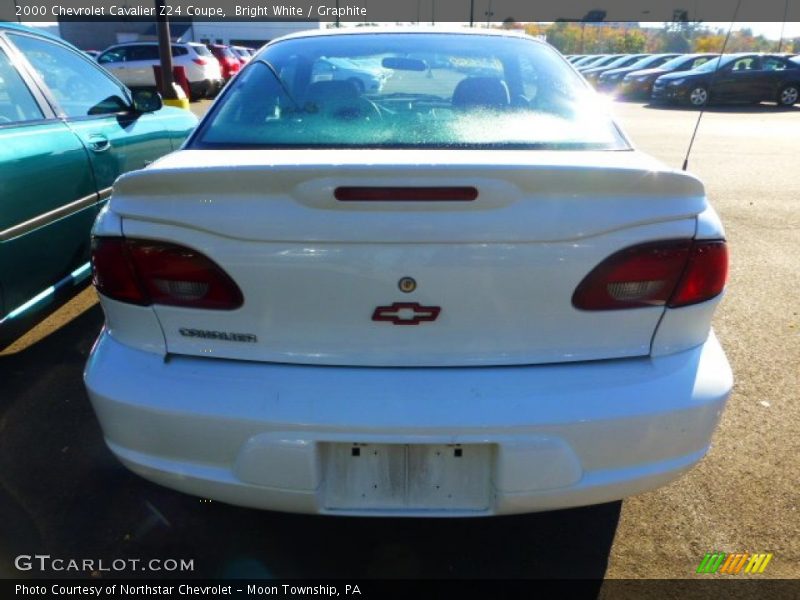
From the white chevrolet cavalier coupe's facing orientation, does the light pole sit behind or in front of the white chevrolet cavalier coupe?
in front

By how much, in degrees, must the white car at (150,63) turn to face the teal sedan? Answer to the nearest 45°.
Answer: approximately 135° to its left

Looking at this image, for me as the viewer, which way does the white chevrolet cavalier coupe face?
facing away from the viewer

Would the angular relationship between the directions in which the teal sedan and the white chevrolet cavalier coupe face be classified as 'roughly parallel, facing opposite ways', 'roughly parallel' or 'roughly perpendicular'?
roughly parallel

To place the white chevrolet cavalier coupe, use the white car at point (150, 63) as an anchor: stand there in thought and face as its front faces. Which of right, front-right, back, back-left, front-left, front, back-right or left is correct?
back-left

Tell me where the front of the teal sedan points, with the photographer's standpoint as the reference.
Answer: facing away from the viewer and to the right of the viewer

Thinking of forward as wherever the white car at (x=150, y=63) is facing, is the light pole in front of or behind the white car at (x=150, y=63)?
behind

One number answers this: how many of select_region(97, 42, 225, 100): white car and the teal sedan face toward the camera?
0

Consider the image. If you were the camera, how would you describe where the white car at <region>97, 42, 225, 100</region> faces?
facing away from the viewer and to the left of the viewer

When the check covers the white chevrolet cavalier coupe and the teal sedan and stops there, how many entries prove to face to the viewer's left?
0

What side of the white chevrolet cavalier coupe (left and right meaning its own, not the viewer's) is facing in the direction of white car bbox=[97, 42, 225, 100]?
front

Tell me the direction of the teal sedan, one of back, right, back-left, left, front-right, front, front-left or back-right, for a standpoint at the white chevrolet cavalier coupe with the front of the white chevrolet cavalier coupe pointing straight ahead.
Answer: front-left

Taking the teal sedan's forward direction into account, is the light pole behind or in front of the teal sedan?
in front

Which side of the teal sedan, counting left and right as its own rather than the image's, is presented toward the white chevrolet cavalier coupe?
right
